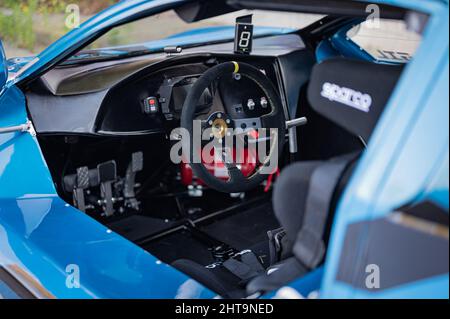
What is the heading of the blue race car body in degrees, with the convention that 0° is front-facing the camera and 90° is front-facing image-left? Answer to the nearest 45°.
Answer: approximately 135°

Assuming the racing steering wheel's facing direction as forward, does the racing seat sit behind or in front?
in front

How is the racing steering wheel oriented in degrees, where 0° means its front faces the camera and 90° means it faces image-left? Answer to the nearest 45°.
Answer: approximately 315°

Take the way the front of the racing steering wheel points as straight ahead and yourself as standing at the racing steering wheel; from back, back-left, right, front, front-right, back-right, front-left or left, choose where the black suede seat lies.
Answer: front-right
